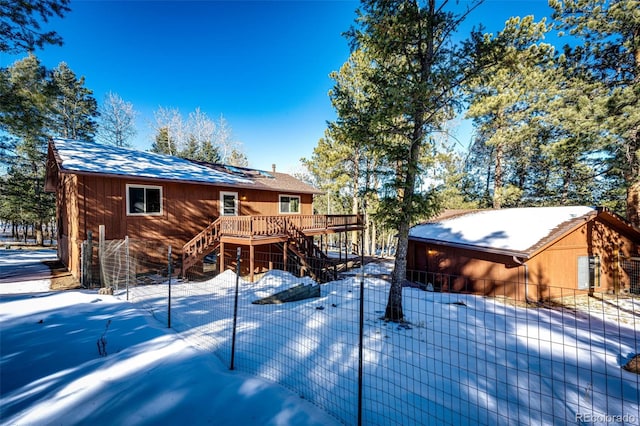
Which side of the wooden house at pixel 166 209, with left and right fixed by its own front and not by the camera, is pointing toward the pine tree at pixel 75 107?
back

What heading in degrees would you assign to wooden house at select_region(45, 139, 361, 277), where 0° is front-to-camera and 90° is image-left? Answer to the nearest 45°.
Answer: approximately 315°

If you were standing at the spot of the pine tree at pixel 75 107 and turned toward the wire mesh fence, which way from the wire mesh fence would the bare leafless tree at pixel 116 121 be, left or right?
left

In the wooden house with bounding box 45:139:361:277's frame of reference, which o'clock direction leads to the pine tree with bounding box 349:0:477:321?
The pine tree is roughly at 12 o'clock from the wooden house.
